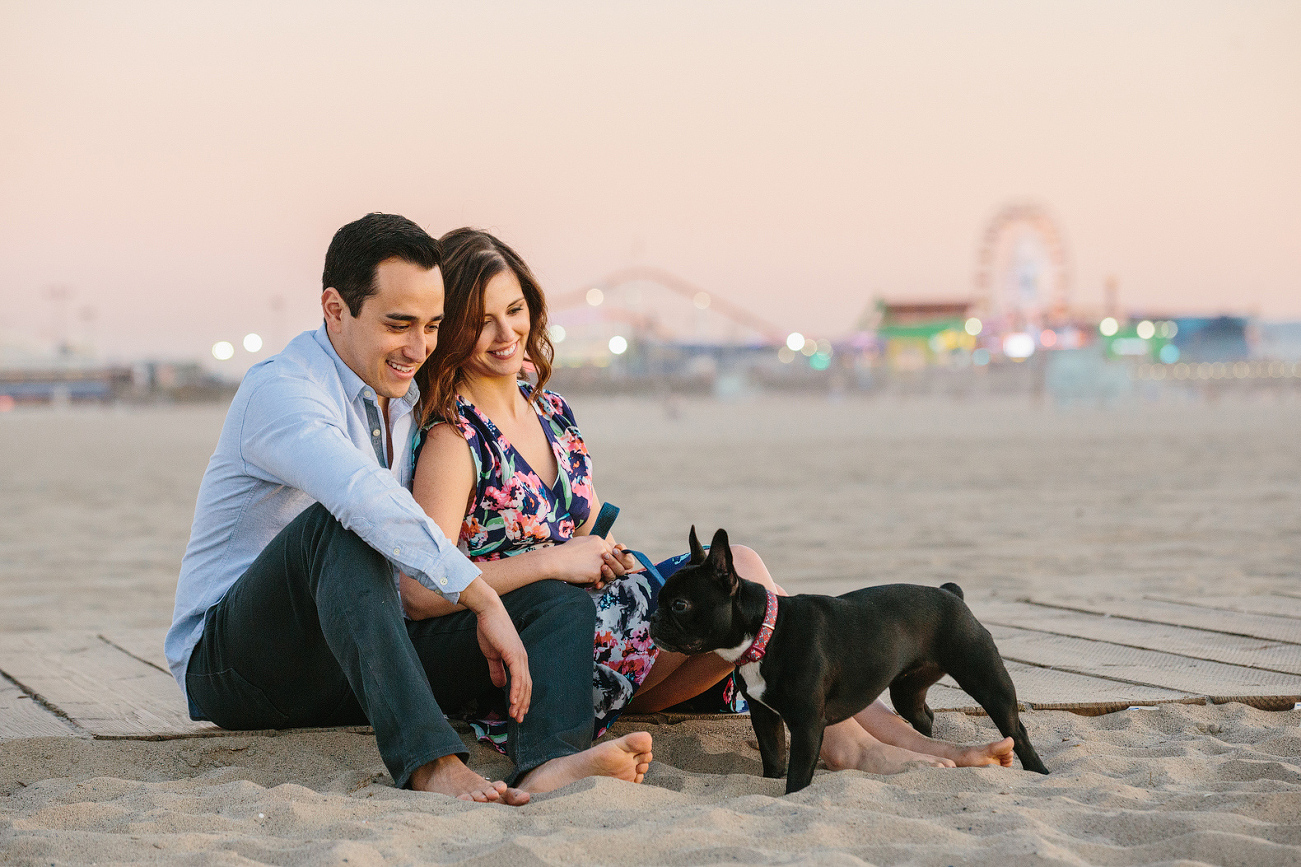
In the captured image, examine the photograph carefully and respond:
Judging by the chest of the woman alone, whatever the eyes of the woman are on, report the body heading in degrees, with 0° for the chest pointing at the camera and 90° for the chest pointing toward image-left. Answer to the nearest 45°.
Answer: approximately 315°

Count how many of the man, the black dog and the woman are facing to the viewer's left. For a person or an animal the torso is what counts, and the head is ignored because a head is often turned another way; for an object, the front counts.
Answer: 1

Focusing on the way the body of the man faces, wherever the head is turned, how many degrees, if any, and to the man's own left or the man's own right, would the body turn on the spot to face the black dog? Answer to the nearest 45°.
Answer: approximately 45° to the man's own left

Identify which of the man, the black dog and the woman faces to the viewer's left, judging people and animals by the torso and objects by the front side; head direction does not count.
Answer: the black dog

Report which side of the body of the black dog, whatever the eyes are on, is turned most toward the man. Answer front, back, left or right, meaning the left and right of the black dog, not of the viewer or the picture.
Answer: front

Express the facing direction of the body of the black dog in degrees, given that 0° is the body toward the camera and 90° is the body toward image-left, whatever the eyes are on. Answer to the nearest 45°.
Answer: approximately 90°

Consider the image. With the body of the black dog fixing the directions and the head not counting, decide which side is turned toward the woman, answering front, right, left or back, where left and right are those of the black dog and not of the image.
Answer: front

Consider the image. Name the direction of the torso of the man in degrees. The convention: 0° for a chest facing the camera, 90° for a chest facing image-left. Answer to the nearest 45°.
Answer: approximately 315°
